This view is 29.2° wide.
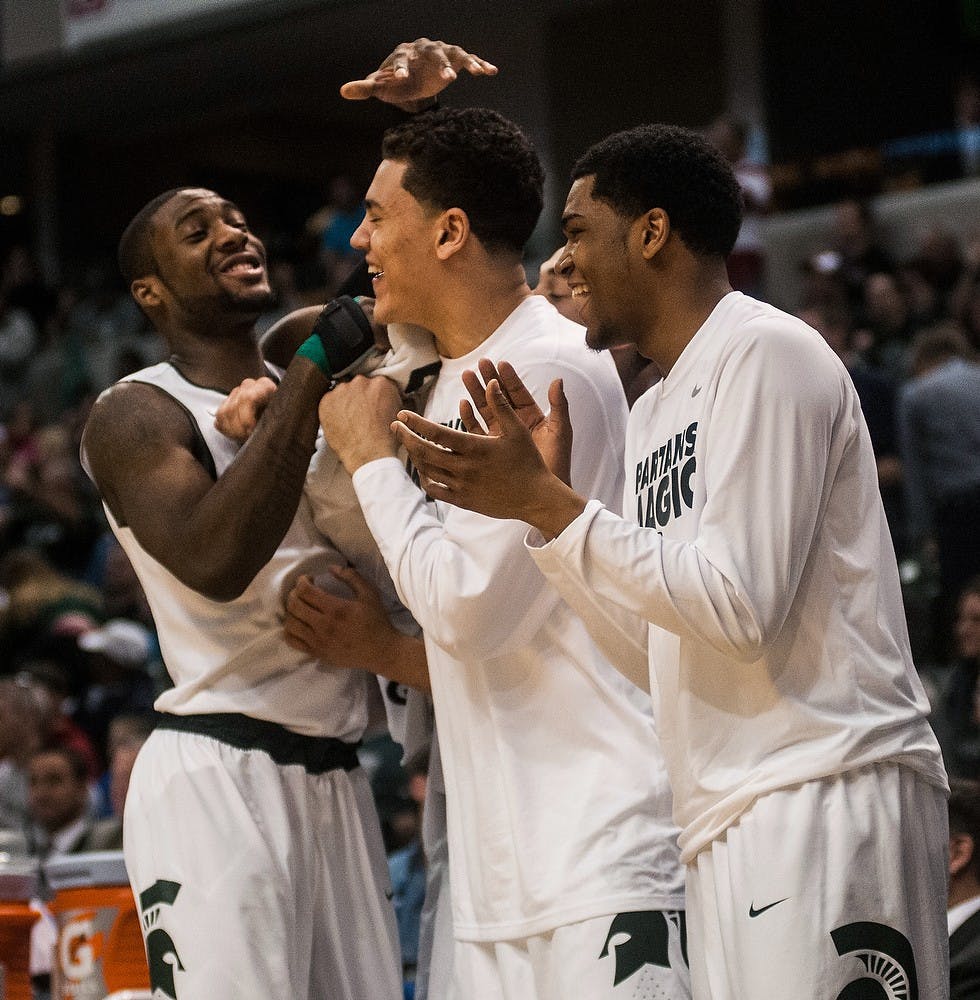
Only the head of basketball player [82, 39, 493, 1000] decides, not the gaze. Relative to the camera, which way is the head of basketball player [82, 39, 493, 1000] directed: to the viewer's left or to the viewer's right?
to the viewer's right

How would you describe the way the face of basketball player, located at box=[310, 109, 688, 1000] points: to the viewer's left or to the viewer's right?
to the viewer's left

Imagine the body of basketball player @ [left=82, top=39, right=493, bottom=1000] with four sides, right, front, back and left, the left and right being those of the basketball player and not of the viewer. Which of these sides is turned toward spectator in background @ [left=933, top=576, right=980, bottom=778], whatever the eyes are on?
left
